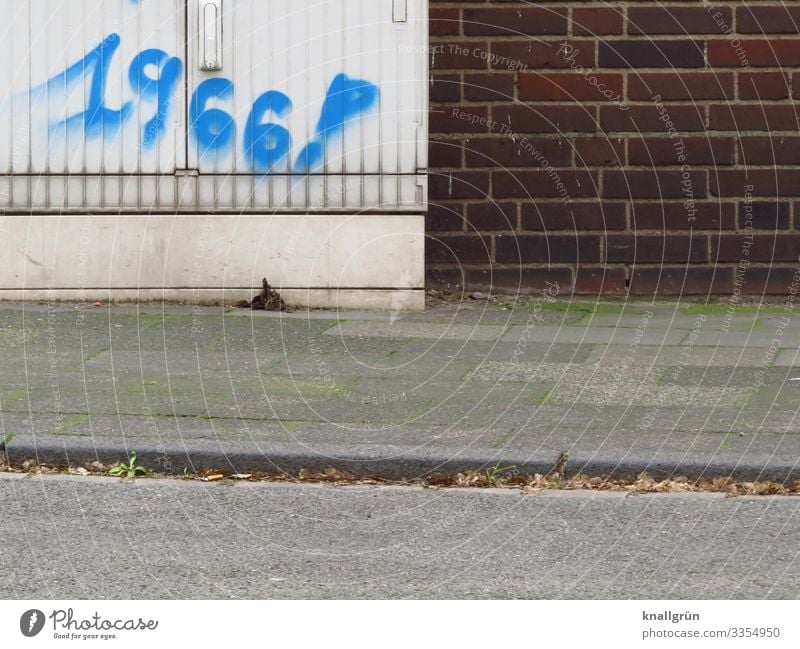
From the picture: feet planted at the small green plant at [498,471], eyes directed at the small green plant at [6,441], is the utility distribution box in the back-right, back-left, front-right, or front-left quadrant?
front-right

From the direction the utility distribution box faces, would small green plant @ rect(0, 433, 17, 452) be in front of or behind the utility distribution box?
in front

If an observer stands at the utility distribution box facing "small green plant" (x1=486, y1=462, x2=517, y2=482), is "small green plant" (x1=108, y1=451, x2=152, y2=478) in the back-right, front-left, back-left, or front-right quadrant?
front-right

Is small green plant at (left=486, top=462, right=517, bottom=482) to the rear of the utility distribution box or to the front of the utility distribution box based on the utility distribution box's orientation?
to the front

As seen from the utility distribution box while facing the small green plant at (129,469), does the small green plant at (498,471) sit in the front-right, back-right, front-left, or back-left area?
front-left

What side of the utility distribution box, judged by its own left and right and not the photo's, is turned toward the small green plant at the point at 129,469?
front

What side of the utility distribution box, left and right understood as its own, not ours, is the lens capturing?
front

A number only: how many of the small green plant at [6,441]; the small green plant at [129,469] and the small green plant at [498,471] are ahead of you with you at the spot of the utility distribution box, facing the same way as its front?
3
